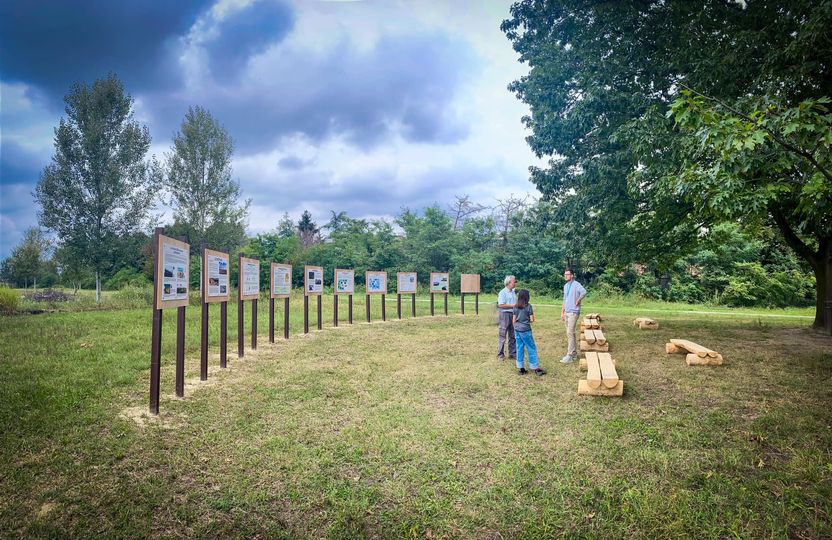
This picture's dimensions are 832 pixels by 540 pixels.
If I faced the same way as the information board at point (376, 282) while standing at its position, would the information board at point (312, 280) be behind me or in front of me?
in front

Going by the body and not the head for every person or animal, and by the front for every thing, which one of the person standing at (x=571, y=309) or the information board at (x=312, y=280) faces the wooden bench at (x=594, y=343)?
the information board

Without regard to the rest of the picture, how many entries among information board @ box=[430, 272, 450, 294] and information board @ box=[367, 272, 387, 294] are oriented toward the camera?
2

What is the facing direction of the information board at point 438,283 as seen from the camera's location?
facing the viewer

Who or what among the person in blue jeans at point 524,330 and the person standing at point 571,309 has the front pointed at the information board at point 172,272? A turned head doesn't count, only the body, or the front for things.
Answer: the person standing

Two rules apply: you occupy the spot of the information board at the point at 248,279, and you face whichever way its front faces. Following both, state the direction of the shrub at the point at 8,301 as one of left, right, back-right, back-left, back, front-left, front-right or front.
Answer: back

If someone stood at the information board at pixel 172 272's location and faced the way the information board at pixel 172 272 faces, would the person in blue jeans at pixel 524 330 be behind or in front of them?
in front

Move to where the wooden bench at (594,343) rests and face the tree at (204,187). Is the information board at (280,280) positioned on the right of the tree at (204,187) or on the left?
left

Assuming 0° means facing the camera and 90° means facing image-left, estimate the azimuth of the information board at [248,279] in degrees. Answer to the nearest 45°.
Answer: approximately 315°

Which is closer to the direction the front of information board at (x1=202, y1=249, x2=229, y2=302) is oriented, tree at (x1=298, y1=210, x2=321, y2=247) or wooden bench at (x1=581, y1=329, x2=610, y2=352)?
the wooden bench

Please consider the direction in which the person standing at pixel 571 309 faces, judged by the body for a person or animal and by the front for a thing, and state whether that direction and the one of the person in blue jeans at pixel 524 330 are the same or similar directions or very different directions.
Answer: very different directions

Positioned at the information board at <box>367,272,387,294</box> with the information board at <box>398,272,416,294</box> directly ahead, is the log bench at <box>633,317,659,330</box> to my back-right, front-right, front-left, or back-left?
front-right

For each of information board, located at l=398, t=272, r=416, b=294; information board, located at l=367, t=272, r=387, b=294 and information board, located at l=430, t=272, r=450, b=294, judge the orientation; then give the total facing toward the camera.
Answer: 3

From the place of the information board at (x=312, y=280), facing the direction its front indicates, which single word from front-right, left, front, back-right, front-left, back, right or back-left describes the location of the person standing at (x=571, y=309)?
front

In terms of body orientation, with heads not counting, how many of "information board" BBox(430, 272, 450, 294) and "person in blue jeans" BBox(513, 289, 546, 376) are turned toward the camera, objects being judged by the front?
1

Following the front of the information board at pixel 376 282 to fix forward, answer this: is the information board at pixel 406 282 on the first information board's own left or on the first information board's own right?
on the first information board's own left

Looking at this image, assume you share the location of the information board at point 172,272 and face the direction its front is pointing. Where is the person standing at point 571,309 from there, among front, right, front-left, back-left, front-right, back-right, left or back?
front-left

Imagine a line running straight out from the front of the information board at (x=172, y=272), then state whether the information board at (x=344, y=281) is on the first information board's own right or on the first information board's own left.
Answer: on the first information board's own left

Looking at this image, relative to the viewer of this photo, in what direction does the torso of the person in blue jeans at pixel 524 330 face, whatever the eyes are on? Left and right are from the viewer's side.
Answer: facing away from the viewer and to the right of the viewer
